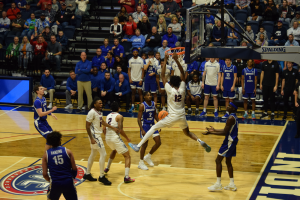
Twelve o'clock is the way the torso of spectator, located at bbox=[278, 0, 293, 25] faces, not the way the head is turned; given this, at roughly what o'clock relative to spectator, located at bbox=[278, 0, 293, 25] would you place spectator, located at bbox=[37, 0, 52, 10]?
spectator, located at bbox=[37, 0, 52, 10] is roughly at 3 o'clock from spectator, located at bbox=[278, 0, 293, 25].

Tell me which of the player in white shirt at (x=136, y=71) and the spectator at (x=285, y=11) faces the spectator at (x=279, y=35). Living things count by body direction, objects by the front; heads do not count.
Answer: the spectator at (x=285, y=11)

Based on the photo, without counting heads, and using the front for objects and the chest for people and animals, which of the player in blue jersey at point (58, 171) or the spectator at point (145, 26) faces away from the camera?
the player in blue jersey

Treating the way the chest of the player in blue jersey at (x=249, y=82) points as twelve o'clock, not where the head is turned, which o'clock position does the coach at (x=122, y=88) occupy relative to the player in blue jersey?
The coach is roughly at 3 o'clock from the player in blue jersey.

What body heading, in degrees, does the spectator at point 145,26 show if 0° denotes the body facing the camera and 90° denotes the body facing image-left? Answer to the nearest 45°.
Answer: approximately 0°

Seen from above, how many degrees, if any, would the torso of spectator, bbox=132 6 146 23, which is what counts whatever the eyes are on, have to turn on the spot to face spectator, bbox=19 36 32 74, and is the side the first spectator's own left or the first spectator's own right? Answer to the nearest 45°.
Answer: approximately 90° to the first spectator's own right

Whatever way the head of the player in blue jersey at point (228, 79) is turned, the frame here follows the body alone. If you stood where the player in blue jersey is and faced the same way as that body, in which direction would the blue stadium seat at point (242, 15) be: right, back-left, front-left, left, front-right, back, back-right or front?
back

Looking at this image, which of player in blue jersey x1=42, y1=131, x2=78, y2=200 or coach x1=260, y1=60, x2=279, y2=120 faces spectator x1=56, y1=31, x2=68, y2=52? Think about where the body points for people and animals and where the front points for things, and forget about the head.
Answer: the player in blue jersey

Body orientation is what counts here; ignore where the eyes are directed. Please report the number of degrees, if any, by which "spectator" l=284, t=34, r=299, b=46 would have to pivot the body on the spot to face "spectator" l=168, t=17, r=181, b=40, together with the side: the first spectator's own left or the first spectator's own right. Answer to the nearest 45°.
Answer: approximately 90° to the first spectator's own right

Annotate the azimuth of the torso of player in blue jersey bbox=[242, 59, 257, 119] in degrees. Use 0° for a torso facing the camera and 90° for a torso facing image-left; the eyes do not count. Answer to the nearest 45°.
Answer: approximately 0°

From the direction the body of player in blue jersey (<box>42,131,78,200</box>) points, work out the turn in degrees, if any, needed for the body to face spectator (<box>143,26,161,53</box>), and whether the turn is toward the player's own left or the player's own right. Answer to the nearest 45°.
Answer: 0° — they already face them

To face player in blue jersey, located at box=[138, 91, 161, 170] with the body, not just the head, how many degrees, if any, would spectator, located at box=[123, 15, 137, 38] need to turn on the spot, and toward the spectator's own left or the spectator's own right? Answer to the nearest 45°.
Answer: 0° — they already face them

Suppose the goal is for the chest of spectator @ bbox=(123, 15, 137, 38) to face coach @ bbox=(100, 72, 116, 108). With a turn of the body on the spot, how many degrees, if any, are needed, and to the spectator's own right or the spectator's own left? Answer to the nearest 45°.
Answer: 0° — they already face them
